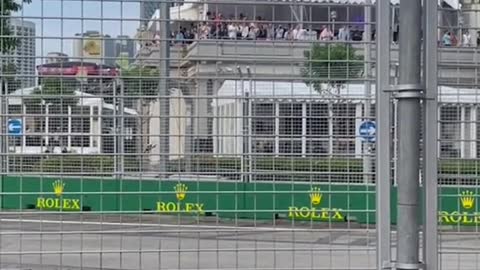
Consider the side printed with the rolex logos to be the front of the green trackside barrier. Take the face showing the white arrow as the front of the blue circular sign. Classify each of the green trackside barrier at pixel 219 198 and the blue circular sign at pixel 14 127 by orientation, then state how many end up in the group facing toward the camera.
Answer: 2

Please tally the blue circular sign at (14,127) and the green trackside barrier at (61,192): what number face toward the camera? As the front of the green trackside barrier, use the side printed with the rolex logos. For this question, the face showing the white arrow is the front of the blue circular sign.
2

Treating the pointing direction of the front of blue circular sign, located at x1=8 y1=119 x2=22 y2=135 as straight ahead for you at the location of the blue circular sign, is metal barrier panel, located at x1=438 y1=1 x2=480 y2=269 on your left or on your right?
on your left

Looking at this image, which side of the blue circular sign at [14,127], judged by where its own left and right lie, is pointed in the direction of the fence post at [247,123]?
left

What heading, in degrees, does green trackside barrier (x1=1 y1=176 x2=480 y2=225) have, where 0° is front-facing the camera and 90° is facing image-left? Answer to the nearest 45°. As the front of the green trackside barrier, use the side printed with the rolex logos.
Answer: approximately 0°

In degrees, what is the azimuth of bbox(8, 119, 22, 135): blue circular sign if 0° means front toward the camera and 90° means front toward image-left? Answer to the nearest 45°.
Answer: approximately 0°

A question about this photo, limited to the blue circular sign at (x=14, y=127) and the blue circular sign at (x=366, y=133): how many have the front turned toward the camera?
2
